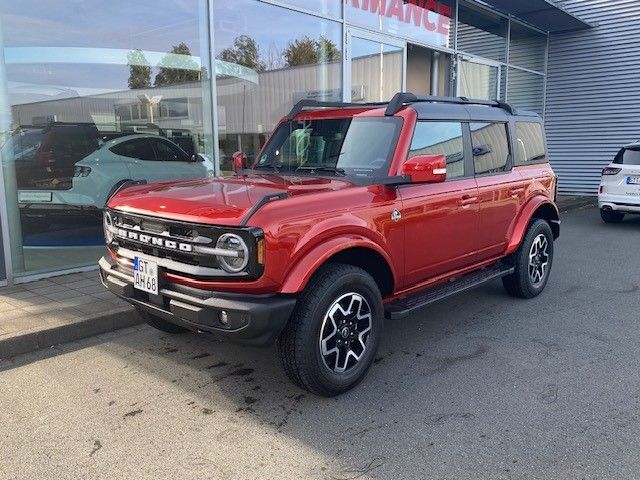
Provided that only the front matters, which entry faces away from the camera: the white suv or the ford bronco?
the white suv

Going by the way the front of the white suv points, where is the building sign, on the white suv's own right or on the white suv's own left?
on the white suv's own left

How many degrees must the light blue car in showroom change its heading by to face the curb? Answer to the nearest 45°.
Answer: approximately 135° to its right

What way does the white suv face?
away from the camera

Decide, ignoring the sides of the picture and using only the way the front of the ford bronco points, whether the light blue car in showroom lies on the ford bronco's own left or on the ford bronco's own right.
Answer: on the ford bronco's own right

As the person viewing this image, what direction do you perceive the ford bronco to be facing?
facing the viewer and to the left of the viewer

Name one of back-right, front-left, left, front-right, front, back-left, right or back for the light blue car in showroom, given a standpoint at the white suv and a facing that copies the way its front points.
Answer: back-left

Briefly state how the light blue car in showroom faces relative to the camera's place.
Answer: facing away from the viewer and to the right of the viewer

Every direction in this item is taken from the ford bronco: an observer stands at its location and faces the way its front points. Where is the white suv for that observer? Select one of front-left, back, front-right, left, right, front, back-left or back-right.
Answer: back

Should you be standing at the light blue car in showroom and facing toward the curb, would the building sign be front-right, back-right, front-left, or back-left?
back-left

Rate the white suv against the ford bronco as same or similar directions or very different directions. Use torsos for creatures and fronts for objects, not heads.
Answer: very different directions

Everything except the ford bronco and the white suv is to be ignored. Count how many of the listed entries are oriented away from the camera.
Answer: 1

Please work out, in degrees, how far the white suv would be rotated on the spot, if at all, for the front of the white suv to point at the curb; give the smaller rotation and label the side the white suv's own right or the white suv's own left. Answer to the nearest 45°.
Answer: approximately 135° to the white suv's own left

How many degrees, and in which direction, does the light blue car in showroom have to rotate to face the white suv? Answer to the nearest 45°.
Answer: approximately 45° to its right
